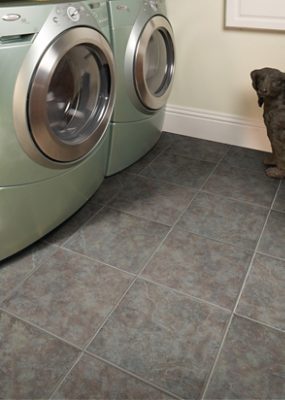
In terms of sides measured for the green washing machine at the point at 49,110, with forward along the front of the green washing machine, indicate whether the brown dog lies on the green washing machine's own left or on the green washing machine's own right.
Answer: on the green washing machine's own left

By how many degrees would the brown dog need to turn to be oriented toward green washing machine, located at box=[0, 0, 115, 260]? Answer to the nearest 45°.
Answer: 0° — it already faces it

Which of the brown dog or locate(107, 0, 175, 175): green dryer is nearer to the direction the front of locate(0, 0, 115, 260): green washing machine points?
the brown dog

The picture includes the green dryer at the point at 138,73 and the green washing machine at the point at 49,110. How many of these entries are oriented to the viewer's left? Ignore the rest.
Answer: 0

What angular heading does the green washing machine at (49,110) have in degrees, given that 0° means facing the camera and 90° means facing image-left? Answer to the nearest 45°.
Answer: approximately 315°
